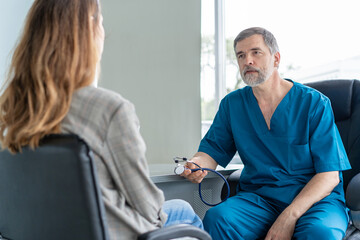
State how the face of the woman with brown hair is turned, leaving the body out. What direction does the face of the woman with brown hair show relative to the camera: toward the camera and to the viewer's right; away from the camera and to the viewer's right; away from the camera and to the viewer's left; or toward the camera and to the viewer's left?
away from the camera and to the viewer's right

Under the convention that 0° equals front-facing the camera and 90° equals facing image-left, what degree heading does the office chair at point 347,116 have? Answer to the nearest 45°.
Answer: approximately 45°

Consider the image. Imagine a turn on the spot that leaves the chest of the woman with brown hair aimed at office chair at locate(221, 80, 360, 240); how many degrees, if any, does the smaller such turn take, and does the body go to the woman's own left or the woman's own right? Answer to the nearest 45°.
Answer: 0° — they already face it

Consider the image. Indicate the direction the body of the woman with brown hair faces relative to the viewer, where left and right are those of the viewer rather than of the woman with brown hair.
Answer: facing away from the viewer and to the right of the viewer

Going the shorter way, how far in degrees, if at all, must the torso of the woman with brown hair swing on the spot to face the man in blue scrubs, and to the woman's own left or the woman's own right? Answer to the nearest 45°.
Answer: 0° — they already face them
